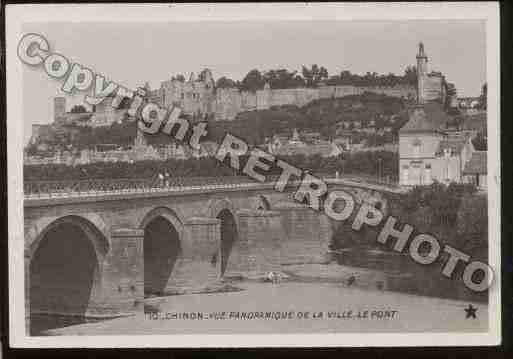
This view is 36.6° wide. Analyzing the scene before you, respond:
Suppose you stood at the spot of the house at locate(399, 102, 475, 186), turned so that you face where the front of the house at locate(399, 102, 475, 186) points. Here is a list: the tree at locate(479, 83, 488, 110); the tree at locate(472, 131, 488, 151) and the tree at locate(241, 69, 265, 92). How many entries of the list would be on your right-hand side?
1

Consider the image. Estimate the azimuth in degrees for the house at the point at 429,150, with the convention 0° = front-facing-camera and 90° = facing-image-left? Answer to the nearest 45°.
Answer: approximately 0°

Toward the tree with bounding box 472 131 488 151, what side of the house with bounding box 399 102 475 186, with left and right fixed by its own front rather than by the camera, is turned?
left
